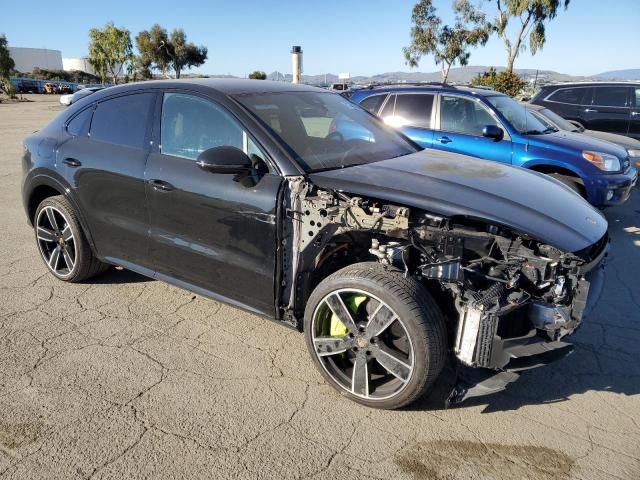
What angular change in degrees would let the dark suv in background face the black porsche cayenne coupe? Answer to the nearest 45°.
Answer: approximately 90° to its right

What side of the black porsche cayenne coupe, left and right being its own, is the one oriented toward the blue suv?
left

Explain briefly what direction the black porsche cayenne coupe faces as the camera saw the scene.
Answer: facing the viewer and to the right of the viewer

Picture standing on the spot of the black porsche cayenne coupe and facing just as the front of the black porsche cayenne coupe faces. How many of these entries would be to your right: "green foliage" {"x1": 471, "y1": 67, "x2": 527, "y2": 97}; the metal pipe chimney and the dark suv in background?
0

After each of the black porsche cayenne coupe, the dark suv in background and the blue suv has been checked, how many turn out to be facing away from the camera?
0

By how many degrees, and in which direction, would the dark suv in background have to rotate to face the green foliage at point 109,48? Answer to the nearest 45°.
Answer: approximately 135° to its left

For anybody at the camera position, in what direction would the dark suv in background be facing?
facing to the right of the viewer

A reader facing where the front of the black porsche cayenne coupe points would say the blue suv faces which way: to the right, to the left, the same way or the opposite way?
the same way

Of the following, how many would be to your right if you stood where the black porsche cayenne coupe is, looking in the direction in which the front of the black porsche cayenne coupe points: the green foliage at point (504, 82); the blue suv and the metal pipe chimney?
0

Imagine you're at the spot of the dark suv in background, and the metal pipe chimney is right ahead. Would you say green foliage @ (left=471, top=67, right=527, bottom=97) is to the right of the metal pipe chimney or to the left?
right

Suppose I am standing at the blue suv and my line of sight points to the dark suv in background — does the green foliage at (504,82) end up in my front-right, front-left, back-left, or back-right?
front-left

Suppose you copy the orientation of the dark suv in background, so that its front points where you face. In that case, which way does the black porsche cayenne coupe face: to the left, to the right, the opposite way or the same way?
the same way

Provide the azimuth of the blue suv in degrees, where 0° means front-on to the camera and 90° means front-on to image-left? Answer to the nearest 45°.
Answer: approximately 315°

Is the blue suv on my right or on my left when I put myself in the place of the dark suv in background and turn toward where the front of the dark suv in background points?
on my right
